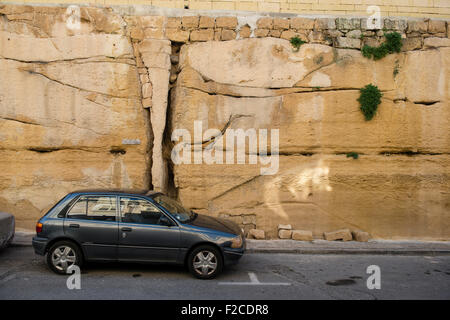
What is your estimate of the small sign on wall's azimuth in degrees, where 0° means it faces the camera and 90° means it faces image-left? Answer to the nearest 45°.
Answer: approximately 0°

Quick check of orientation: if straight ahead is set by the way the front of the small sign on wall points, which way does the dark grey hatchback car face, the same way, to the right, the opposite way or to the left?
to the left

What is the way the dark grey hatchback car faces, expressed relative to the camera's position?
facing to the right of the viewer

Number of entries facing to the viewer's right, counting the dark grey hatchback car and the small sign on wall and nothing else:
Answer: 1

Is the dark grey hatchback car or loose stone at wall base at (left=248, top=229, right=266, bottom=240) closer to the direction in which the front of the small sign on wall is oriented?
the dark grey hatchback car
